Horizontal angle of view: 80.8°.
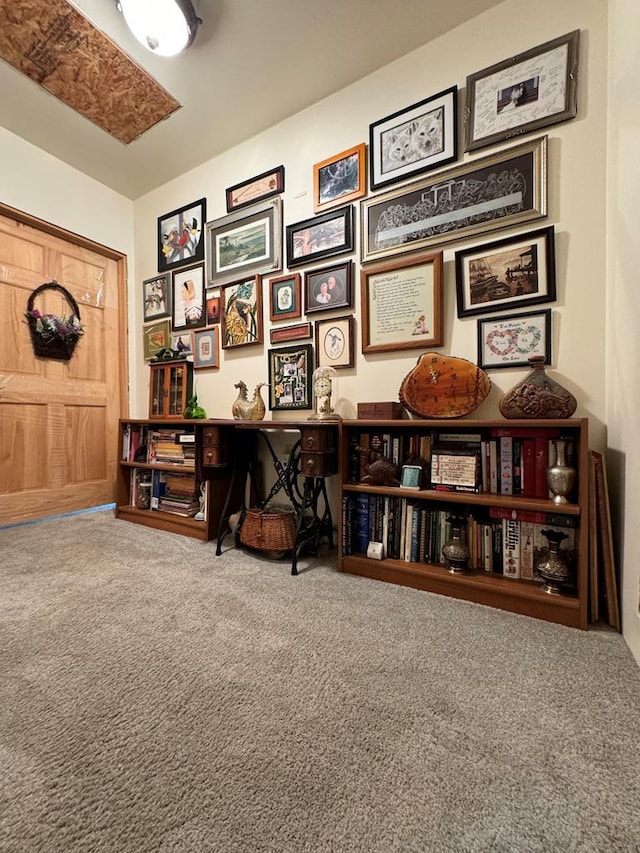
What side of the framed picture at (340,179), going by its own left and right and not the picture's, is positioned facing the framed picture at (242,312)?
right

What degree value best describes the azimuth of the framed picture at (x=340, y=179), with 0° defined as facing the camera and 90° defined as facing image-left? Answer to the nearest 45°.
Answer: approximately 45°

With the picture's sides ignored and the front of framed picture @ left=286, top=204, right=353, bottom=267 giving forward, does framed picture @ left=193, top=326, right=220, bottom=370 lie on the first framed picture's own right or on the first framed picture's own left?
on the first framed picture's own right

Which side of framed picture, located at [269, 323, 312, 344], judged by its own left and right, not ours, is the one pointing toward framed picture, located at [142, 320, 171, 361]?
right

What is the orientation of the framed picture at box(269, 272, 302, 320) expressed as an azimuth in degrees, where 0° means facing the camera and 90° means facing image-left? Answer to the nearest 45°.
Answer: approximately 45°

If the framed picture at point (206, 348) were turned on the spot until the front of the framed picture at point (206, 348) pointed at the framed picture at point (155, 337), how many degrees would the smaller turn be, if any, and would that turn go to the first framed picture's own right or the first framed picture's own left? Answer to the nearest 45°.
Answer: approximately 90° to the first framed picture's own right

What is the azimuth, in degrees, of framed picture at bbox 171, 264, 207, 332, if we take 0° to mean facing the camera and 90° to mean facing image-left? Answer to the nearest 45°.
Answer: approximately 45°

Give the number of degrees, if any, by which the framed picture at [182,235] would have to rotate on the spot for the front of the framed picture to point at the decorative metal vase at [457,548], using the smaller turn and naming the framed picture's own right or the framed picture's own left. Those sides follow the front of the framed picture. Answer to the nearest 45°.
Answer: approximately 90° to the framed picture's own left

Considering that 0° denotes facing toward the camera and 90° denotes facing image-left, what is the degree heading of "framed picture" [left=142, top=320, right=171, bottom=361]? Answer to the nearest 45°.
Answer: approximately 45°

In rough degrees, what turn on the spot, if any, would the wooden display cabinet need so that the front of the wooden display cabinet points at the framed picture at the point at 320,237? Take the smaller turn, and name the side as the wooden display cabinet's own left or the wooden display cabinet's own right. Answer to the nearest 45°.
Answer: approximately 90° to the wooden display cabinet's own left
